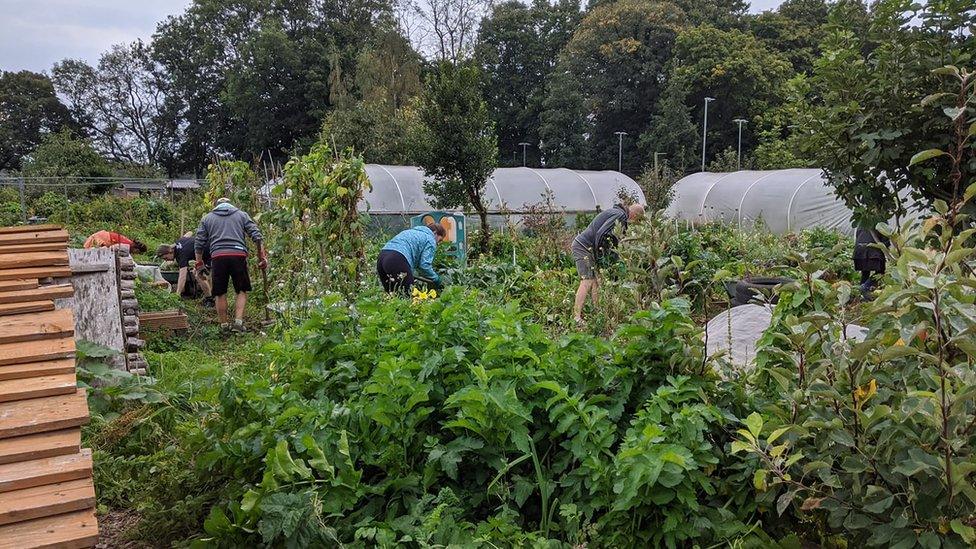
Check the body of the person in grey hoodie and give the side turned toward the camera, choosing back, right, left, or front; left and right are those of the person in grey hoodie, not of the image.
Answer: back

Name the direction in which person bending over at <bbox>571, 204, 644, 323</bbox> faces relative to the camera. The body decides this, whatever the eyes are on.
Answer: to the viewer's right

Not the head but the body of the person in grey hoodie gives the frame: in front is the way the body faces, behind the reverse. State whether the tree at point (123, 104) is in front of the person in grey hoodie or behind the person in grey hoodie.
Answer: in front

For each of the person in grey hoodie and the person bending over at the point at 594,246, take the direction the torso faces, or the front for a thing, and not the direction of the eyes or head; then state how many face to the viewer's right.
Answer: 1

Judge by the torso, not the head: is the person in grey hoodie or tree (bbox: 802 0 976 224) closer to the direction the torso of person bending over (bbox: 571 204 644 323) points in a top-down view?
the tree

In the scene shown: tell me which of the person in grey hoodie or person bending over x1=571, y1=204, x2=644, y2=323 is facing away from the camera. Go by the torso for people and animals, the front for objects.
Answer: the person in grey hoodie

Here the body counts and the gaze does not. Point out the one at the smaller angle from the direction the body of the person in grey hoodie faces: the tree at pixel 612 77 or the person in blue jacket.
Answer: the tree

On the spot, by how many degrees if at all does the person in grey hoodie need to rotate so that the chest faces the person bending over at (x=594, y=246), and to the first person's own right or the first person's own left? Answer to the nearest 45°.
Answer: approximately 90° to the first person's own right

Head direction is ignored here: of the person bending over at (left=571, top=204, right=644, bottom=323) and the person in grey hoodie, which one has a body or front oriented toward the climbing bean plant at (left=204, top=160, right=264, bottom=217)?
the person in grey hoodie
